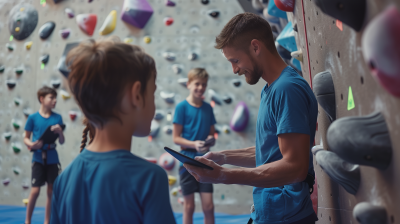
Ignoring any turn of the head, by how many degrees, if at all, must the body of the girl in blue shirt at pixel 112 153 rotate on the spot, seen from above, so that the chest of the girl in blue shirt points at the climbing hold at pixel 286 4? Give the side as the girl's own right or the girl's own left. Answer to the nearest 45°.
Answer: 0° — they already face it

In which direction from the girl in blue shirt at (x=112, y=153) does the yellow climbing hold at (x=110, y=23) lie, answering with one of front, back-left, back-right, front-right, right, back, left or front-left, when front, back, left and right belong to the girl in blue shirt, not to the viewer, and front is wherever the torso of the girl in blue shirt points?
front-left

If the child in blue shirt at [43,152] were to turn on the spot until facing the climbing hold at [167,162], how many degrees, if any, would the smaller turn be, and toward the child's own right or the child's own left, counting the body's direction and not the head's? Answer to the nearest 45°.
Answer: approximately 45° to the child's own left

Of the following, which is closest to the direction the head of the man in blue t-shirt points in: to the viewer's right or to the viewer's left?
to the viewer's left

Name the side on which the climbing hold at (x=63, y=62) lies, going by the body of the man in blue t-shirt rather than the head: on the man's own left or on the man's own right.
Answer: on the man's own right

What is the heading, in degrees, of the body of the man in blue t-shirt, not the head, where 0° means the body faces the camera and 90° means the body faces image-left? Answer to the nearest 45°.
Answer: approximately 90°

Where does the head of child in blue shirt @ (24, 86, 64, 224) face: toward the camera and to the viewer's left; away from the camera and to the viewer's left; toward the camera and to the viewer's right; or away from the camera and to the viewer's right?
toward the camera and to the viewer's right

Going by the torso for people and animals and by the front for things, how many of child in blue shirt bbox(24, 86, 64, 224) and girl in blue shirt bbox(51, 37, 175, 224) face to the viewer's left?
0
